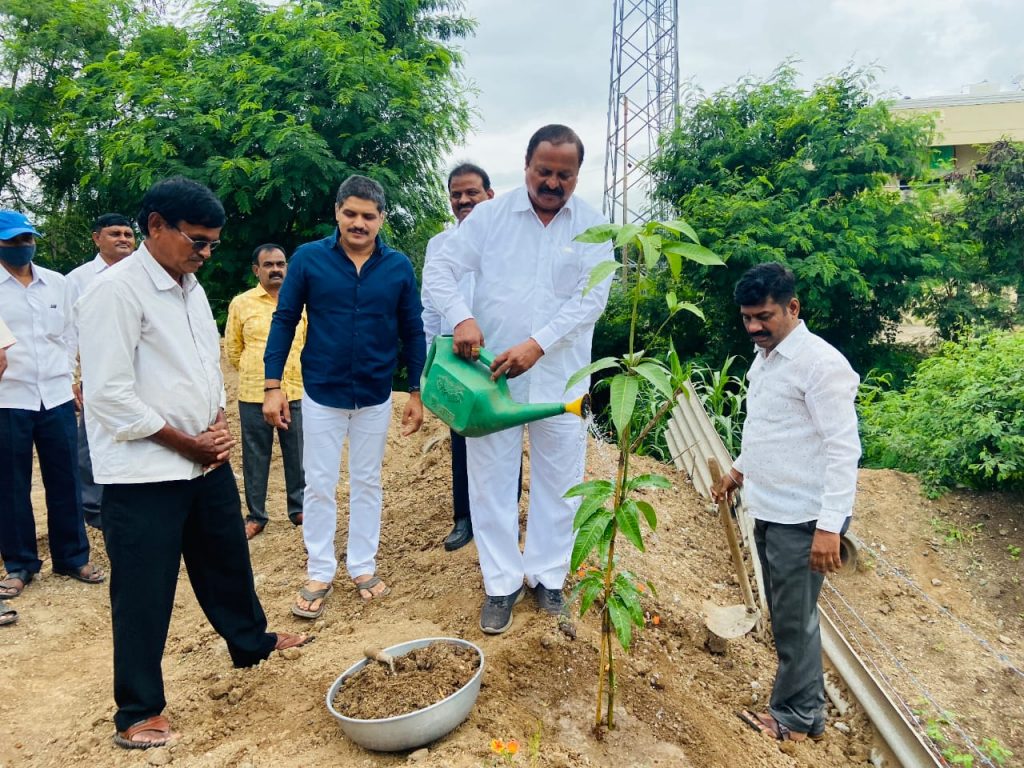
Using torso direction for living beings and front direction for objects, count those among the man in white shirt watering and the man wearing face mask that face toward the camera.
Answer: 2

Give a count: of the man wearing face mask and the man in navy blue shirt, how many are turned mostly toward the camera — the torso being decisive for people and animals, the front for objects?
2

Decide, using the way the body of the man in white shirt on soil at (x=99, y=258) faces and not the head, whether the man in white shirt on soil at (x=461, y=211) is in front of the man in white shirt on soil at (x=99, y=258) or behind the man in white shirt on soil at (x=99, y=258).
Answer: in front

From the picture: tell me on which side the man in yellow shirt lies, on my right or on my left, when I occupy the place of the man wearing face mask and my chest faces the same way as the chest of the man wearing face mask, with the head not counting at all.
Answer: on my left

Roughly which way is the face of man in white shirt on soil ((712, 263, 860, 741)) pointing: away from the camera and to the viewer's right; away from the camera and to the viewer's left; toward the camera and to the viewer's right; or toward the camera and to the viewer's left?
toward the camera and to the viewer's left

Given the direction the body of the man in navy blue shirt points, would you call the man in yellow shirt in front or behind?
behind

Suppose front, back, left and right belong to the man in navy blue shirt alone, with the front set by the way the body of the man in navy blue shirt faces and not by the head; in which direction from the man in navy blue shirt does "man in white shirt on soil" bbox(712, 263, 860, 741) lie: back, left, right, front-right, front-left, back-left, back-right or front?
front-left

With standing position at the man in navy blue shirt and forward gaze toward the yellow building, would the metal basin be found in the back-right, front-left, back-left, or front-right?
back-right

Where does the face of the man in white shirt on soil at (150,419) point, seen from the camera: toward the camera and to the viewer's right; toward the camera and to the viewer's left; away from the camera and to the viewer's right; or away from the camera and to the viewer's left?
toward the camera and to the viewer's right

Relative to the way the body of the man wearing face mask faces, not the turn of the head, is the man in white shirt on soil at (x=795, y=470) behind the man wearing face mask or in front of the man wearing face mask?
in front
